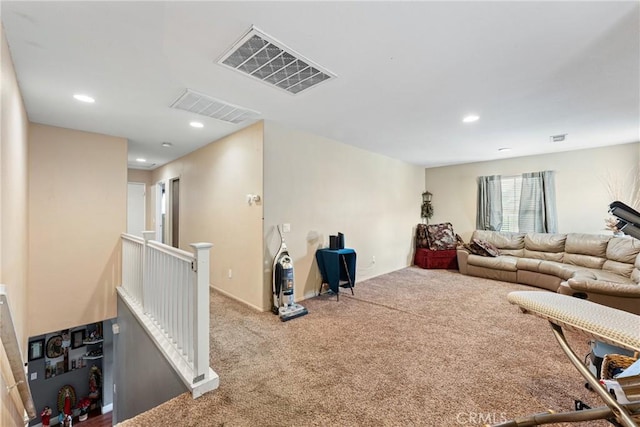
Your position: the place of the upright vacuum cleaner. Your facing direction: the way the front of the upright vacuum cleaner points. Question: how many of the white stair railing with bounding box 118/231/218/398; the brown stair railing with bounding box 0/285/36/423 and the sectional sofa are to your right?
2

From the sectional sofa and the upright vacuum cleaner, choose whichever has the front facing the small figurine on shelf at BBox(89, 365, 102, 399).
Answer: the sectional sofa

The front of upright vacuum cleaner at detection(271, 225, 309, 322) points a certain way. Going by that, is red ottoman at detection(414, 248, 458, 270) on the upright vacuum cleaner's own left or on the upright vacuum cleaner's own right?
on the upright vacuum cleaner's own left

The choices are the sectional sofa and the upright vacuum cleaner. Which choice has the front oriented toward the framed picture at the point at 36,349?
the sectional sofa

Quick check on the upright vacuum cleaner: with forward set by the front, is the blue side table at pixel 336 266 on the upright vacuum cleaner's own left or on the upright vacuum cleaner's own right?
on the upright vacuum cleaner's own left

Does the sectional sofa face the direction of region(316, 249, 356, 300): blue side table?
yes

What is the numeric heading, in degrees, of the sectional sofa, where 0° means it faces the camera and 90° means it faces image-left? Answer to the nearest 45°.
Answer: approximately 45°

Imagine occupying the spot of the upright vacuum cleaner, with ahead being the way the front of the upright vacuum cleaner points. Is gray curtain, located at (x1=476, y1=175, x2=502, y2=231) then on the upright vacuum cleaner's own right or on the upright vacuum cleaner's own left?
on the upright vacuum cleaner's own left

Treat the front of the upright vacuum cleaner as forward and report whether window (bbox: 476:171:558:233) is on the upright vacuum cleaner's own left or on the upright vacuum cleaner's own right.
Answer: on the upright vacuum cleaner's own left
